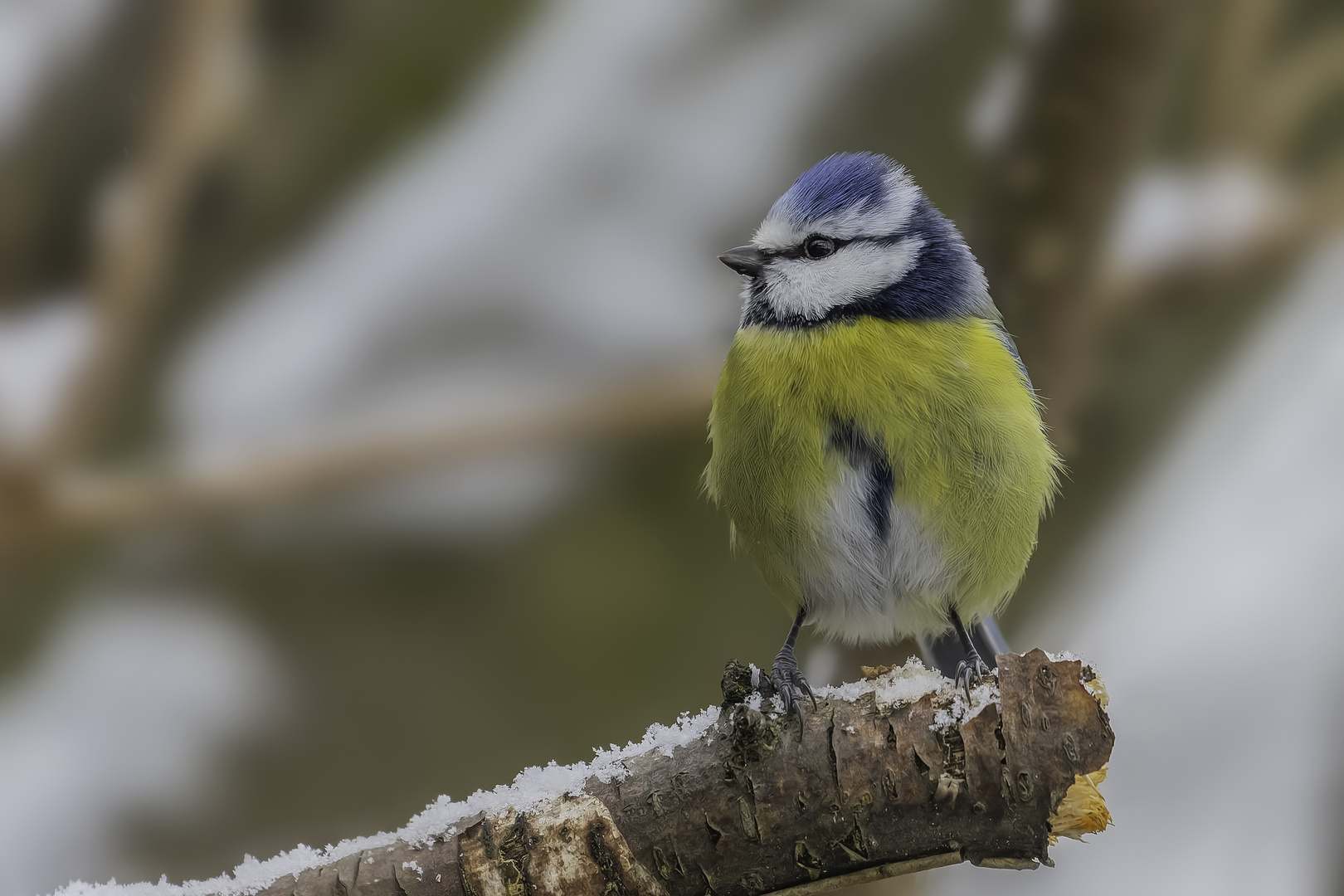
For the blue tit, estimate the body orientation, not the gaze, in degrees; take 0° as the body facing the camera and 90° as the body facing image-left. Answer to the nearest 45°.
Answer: approximately 0°

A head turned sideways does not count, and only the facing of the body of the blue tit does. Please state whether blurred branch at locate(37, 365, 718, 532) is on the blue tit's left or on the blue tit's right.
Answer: on the blue tit's right

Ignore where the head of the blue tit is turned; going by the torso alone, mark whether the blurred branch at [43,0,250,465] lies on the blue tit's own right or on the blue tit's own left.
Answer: on the blue tit's own right
